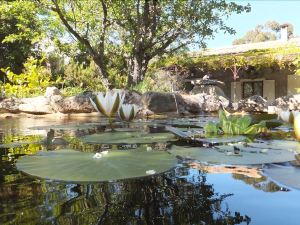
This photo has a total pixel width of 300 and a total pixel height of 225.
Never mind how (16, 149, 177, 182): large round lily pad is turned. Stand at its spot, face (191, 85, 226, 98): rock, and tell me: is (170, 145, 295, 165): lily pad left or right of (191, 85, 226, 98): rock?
right

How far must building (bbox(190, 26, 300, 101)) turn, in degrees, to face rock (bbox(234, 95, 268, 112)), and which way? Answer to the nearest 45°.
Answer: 0° — it already faces it

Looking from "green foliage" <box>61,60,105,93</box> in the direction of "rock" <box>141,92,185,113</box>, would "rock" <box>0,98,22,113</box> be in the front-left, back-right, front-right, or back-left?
front-right

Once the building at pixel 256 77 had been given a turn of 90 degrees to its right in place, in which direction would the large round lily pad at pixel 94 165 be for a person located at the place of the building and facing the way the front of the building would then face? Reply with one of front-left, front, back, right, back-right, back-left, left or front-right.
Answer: left

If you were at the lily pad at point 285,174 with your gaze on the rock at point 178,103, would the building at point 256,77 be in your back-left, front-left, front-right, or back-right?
front-right

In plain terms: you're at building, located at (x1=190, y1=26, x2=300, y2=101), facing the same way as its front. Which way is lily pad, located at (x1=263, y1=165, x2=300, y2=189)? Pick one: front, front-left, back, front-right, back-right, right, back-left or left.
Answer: front

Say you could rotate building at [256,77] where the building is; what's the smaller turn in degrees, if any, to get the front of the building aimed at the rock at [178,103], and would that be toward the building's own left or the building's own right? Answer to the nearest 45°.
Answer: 0° — it already faces it

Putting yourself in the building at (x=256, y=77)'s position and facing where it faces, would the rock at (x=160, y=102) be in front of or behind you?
in front

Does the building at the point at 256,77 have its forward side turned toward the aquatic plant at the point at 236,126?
yes

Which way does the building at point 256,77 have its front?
toward the camera

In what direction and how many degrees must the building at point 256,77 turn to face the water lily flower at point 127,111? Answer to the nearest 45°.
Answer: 0° — it already faces it

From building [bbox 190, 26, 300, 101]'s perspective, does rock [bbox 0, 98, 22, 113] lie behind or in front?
in front

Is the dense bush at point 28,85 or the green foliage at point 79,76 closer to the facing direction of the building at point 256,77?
the dense bush

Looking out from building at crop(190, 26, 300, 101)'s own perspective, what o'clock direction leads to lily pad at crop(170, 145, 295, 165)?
The lily pad is roughly at 12 o'clock from the building.

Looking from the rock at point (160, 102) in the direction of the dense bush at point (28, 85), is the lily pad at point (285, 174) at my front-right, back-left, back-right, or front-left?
back-left

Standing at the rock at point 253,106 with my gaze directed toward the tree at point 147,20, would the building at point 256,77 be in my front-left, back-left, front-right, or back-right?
front-right

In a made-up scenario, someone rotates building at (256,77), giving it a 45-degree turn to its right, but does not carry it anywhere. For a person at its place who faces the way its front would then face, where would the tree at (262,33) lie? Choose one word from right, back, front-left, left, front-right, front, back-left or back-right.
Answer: back-right

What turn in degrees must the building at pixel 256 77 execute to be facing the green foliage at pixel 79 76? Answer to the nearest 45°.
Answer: approximately 90° to its right
